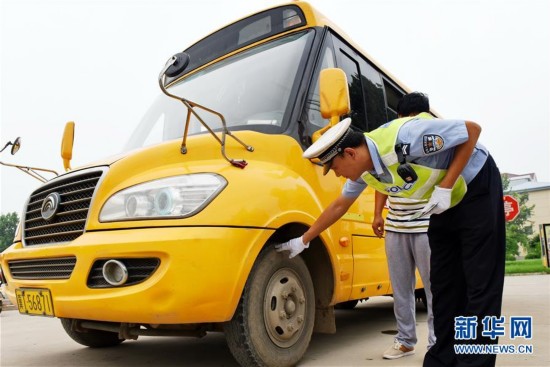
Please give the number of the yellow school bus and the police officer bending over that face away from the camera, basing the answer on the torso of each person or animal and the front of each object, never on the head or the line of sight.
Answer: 0

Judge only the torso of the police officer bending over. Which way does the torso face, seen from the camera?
to the viewer's left

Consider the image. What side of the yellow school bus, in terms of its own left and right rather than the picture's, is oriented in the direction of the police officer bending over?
left

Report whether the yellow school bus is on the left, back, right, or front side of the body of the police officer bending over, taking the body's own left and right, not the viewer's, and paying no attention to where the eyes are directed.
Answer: front

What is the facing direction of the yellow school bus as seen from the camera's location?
facing the viewer and to the left of the viewer
